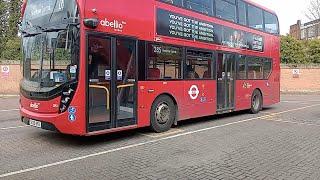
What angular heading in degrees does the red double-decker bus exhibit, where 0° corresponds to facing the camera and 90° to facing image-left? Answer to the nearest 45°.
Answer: approximately 45°
